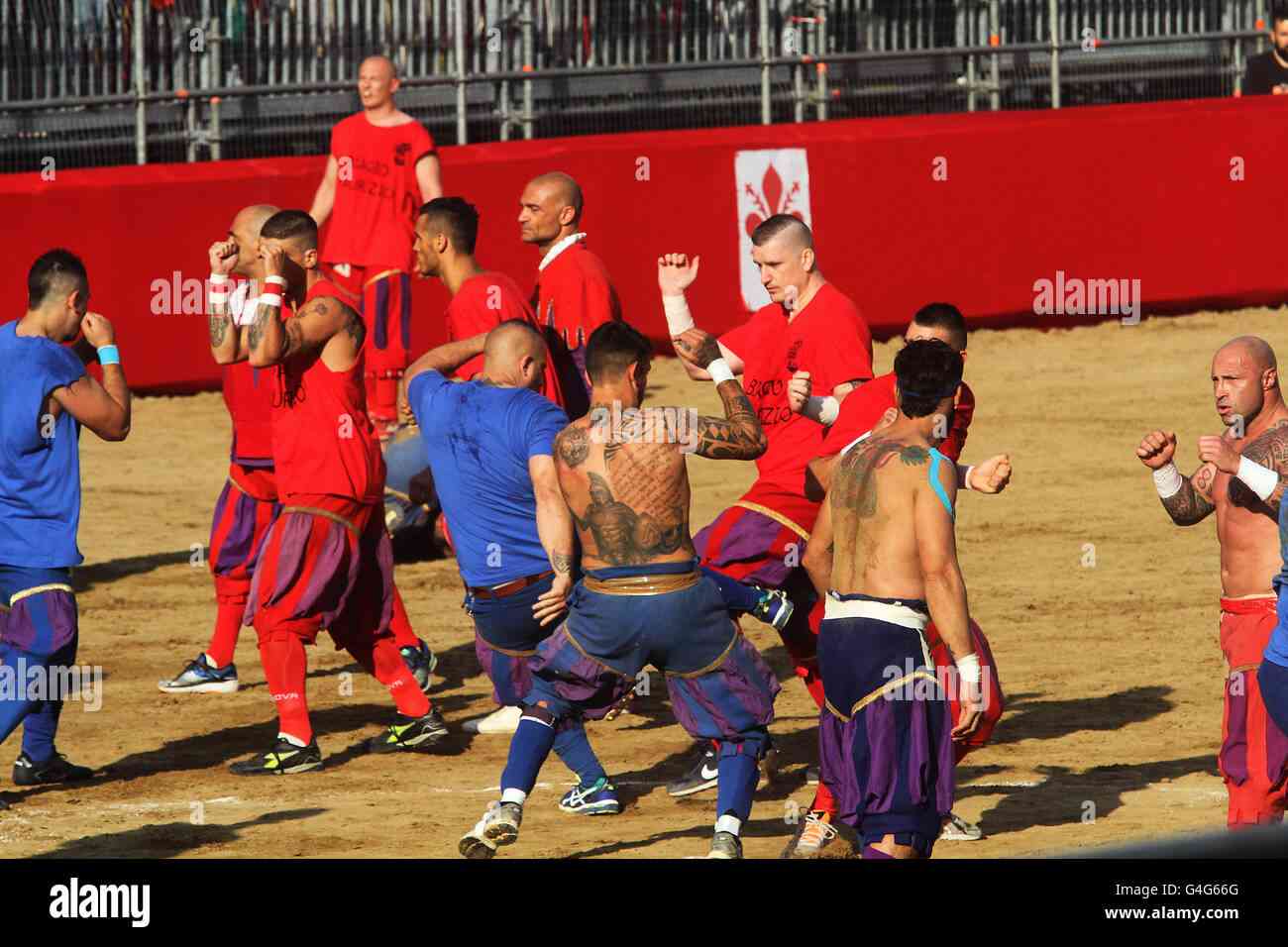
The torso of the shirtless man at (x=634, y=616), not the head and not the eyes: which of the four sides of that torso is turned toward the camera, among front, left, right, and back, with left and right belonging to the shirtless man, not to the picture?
back

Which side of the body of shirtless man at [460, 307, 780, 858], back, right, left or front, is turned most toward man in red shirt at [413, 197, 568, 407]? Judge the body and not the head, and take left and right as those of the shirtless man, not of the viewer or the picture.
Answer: front

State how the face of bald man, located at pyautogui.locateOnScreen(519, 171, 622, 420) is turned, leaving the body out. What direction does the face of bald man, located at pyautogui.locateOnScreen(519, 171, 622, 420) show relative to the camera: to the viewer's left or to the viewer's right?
to the viewer's left

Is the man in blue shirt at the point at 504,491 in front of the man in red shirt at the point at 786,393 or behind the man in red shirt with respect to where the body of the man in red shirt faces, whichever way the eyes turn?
in front

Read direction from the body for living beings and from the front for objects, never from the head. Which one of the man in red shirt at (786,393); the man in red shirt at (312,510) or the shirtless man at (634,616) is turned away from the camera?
the shirtless man

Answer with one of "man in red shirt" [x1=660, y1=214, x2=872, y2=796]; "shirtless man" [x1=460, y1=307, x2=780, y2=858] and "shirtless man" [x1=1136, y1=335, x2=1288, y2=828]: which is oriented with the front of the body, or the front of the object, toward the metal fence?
"shirtless man" [x1=460, y1=307, x2=780, y2=858]

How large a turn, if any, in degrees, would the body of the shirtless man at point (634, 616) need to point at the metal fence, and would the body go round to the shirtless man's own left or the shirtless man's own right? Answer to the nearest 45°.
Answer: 0° — they already face it

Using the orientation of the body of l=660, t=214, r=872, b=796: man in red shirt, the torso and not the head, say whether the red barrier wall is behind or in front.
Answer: behind

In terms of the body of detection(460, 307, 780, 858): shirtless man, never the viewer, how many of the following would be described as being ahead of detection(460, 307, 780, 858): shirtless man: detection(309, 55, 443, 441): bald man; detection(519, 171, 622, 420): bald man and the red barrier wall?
3

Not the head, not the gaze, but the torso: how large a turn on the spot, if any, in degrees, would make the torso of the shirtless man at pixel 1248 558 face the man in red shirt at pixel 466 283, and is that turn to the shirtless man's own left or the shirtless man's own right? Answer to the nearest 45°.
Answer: approximately 90° to the shirtless man's own right

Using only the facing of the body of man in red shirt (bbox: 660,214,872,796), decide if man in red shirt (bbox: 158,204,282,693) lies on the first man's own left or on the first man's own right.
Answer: on the first man's own right

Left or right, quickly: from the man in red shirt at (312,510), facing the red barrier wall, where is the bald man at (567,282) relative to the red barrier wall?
right
